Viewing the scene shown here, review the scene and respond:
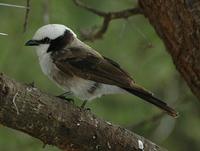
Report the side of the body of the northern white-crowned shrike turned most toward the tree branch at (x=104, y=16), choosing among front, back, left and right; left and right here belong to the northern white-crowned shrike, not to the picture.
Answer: right

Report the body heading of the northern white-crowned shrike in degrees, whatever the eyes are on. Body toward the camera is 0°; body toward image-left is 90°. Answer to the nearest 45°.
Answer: approximately 90°

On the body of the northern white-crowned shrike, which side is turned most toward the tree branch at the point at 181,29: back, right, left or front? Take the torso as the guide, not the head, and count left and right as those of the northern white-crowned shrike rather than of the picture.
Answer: back
